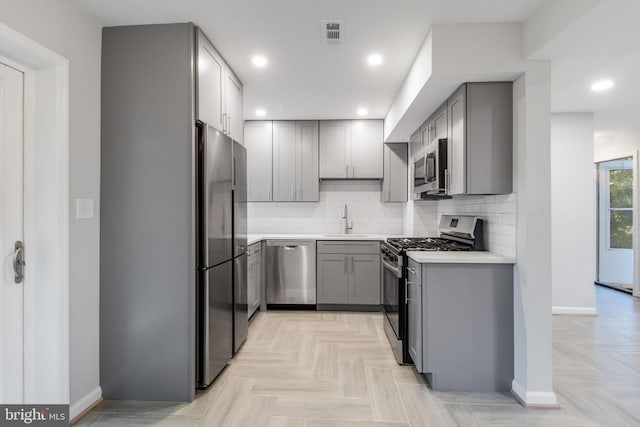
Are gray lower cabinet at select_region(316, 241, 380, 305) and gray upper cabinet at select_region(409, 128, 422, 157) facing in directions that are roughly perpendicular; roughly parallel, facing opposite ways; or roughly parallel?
roughly perpendicular

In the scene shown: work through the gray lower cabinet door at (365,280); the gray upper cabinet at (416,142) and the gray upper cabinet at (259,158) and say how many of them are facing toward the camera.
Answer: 2

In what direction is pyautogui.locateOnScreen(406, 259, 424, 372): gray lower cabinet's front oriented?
to the viewer's left

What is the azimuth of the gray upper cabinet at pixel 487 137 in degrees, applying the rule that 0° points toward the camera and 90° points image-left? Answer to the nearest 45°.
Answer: approximately 90°

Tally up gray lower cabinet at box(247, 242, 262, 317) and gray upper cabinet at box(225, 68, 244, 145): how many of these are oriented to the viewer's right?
2

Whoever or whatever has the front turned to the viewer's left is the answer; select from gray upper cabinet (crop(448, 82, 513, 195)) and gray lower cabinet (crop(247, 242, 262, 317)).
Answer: the gray upper cabinet

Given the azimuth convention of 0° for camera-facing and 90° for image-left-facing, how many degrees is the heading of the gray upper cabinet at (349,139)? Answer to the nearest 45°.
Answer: approximately 0°

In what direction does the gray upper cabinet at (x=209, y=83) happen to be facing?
to the viewer's right
